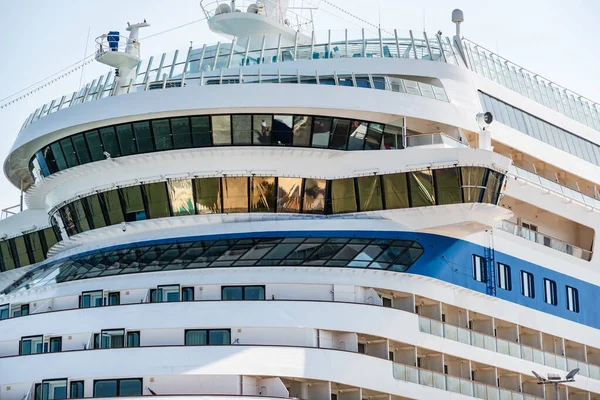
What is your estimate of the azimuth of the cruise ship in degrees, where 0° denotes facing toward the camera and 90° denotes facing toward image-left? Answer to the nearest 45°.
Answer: approximately 45°
